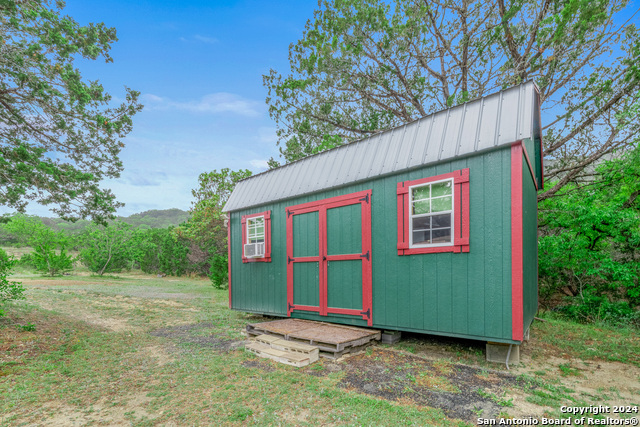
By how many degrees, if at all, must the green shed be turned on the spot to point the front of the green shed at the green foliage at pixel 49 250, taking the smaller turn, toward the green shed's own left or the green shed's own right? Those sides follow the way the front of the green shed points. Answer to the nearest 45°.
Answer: approximately 90° to the green shed's own right

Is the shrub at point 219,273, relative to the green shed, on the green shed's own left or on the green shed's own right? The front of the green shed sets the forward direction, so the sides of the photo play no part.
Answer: on the green shed's own right

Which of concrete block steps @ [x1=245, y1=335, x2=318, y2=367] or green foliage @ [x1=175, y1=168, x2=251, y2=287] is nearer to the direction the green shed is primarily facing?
the concrete block steps

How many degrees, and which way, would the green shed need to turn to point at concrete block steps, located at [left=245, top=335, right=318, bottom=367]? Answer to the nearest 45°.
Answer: approximately 45° to its right

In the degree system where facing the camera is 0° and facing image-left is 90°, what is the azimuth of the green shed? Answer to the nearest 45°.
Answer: approximately 45°

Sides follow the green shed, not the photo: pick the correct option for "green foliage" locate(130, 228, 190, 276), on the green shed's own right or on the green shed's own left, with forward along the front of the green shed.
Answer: on the green shed's own right

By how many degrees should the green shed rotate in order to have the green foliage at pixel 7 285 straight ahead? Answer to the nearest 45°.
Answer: approximately 45° to its right
